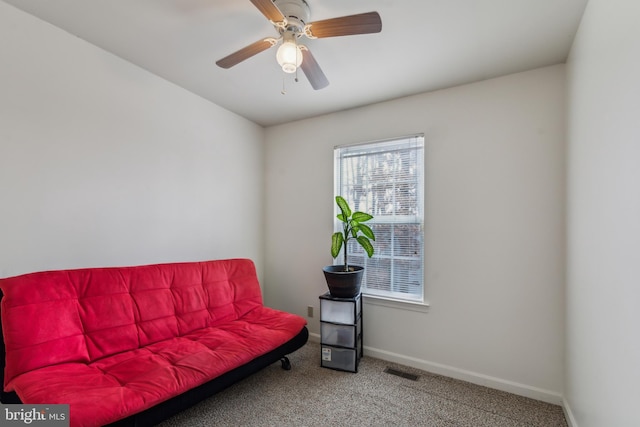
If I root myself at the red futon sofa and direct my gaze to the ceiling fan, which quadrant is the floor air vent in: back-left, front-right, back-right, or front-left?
front-left

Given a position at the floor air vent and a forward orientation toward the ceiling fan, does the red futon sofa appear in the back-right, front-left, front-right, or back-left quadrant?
front-right

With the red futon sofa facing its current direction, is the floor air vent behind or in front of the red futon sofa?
in front

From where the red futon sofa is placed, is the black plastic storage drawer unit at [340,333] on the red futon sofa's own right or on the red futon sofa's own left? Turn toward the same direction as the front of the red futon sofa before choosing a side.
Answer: on the red futon sofa's own left

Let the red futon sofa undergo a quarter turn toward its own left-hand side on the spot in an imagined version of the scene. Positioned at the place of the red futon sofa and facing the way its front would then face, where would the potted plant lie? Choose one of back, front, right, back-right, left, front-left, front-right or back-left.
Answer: front-right

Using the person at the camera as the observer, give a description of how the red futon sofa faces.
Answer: facing the viewer and to the right of the viewer
